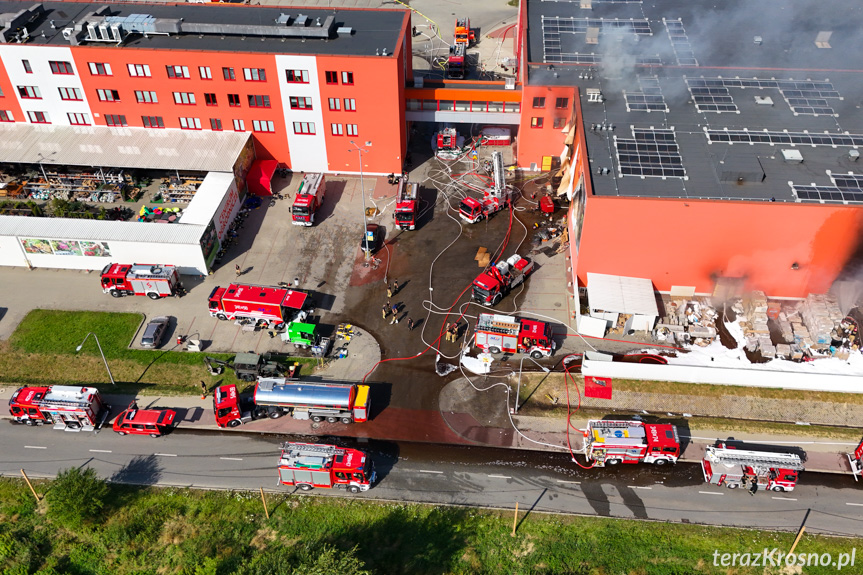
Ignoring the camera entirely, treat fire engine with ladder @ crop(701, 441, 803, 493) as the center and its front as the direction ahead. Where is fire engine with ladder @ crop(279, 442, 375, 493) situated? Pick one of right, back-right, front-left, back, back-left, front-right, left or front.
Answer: back-right

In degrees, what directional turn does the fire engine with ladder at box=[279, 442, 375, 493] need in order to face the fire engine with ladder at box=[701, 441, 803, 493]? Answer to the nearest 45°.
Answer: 0° — it already faces it

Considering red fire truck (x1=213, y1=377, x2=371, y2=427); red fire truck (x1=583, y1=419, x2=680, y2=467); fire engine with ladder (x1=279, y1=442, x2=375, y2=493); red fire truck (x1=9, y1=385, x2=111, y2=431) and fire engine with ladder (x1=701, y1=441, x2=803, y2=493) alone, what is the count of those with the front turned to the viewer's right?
3

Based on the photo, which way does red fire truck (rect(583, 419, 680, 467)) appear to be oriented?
to the viewer's right

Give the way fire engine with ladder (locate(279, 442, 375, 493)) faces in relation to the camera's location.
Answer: facing to the right of the viewer

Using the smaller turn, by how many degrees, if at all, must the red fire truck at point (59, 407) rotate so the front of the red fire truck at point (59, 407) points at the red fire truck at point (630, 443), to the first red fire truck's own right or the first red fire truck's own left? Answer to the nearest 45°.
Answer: approximately 135° to the first red fire truck's own left

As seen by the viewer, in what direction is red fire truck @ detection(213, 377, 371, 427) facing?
to the viewer's left

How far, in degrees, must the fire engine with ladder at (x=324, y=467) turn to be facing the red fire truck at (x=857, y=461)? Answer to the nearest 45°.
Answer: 0° — it already faces it

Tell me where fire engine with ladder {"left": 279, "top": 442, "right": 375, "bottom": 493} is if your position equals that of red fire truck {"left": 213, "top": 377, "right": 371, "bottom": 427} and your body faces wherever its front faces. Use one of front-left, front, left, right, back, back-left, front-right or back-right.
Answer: left

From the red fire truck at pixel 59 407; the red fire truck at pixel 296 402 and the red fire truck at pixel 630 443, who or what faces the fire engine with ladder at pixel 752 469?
the red fire truck at pixel 630 443

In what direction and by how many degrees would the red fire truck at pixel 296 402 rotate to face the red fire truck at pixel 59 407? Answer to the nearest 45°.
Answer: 0° — it already faces it

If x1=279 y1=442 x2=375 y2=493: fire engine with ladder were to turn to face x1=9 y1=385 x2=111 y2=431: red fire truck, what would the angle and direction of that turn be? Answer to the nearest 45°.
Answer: approximately 135° to its left

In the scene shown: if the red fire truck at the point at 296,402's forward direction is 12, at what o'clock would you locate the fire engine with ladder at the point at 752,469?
The fire engine with ladder is roughly at 7 o'clock from the red fire truck.

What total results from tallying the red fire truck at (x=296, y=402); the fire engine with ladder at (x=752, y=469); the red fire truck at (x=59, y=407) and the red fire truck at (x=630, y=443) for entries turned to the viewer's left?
2

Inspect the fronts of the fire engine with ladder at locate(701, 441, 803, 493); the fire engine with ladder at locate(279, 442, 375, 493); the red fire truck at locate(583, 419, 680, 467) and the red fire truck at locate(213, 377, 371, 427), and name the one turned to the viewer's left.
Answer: the red fire truck at locate(213, 377, 371, 427)

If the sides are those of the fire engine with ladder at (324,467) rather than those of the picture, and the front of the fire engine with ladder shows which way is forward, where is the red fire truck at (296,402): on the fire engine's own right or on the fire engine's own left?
on the fire engine's own left
